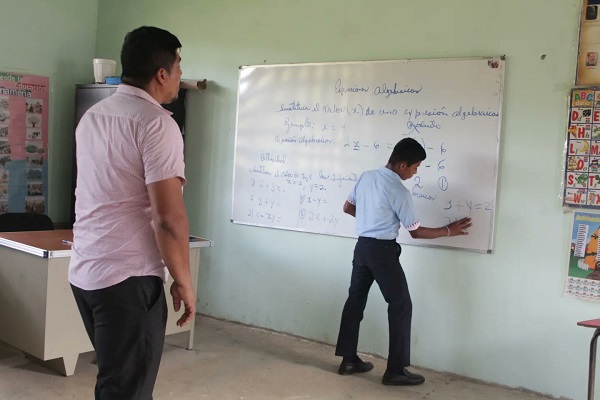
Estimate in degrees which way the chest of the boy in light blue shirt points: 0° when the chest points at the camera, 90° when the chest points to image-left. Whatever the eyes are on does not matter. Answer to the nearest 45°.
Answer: approximately 225°

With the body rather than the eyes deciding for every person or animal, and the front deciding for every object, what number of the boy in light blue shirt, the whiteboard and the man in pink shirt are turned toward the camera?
1

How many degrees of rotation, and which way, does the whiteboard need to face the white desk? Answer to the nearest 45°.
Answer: approximately 45° to its right

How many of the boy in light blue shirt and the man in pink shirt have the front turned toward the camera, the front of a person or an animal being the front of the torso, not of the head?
0

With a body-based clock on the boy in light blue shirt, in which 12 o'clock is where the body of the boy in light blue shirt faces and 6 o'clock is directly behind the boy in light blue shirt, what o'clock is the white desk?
The white desk is roughly at 7 o'clock from the boy in light blue shirt.

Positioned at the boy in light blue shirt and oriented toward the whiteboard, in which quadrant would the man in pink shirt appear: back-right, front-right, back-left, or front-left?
back-left

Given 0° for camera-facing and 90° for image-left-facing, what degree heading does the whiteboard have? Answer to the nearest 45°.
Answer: approximately 0°

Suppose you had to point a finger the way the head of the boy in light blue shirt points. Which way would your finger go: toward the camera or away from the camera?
away from the camera

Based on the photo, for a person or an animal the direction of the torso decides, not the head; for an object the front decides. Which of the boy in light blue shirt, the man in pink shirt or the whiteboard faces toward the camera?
the whiteboard

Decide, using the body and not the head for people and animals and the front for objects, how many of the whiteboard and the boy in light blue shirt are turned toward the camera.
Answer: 1

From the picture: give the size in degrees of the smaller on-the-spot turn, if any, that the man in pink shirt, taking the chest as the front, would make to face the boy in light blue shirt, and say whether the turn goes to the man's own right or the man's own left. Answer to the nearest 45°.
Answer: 0° — they already face them

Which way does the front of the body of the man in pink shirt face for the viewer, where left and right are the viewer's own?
facing away from the viewer and to the right of the viewer

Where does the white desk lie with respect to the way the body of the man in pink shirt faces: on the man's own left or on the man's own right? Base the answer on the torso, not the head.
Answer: on the man's own left
